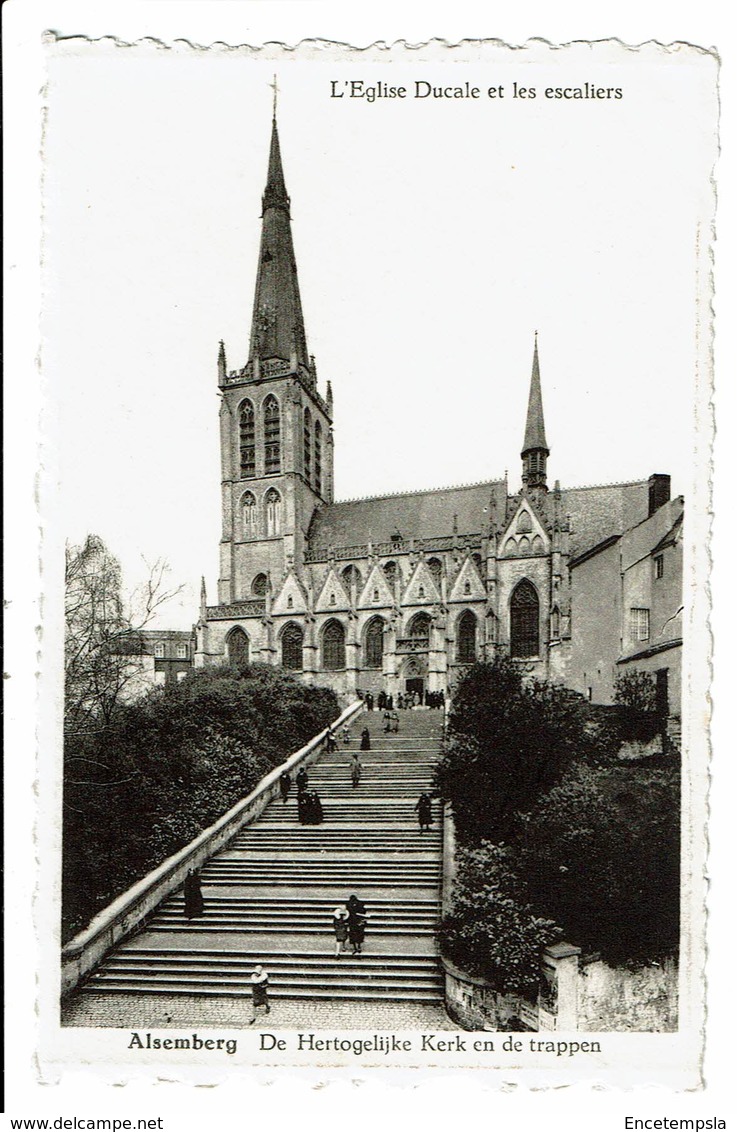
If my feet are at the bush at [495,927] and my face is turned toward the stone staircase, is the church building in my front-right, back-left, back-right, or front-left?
front-right

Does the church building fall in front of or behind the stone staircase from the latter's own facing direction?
behind

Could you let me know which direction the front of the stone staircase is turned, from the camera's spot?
facing the viewer
